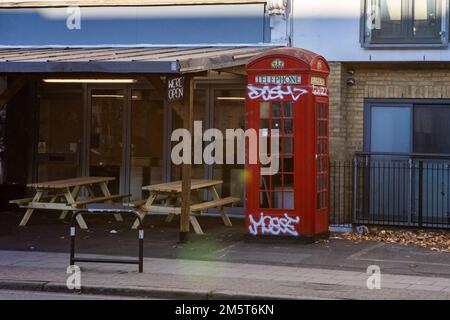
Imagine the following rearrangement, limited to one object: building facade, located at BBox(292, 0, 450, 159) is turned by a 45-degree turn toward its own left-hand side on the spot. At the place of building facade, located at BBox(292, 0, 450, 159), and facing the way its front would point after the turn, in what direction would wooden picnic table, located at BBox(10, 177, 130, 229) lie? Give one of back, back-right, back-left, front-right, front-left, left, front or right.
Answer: back-right

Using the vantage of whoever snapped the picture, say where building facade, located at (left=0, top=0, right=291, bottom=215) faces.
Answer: facing the viewer

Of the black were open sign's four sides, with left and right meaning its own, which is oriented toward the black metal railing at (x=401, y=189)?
left

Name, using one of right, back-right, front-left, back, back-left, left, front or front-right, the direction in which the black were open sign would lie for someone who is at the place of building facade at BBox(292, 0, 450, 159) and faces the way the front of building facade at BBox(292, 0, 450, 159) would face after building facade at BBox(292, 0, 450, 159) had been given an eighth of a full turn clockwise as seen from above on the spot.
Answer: front

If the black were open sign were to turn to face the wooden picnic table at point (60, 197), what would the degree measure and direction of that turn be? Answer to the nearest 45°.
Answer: approximately 135° to its right

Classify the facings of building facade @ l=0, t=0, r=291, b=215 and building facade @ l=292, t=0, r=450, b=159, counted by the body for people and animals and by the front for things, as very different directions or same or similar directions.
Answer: same or similar directions

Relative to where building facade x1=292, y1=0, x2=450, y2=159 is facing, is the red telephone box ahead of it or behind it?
ahead

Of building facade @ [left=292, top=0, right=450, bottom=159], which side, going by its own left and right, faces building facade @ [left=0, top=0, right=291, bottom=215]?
right

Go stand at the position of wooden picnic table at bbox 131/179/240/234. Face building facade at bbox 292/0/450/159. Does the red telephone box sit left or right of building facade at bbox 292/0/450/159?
right

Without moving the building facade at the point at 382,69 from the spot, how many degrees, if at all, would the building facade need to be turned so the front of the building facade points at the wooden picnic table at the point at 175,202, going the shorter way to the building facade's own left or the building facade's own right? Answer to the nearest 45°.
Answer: approximately 90° to the building facade's own right
